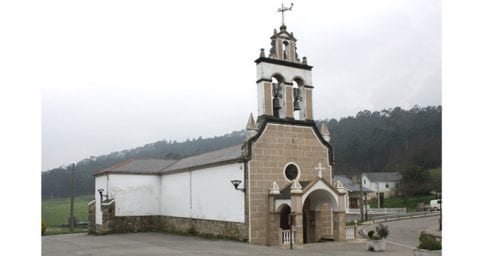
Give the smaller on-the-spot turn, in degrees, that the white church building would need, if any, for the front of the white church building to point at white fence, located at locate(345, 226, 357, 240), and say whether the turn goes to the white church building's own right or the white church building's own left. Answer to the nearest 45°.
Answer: approximately 45° to the white church building's own left

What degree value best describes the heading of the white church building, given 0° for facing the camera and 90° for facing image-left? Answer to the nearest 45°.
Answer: approximately 315°
